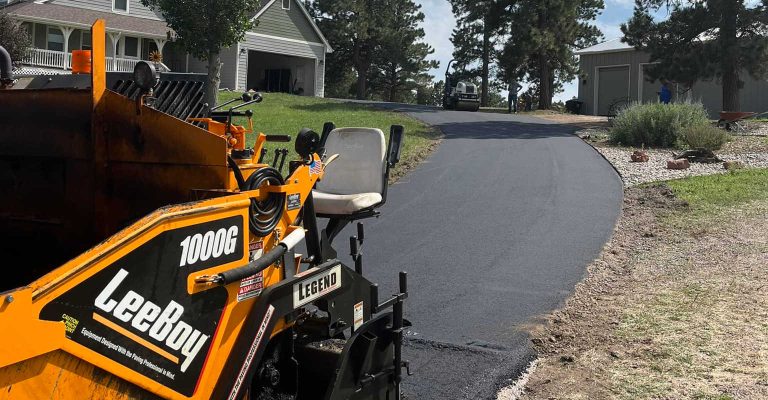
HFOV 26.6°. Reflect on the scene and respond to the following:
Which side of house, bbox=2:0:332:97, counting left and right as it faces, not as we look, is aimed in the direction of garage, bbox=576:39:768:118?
left

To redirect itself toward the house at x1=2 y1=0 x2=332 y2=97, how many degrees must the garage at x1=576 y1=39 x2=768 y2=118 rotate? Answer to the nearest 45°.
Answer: approximately 45° to its right

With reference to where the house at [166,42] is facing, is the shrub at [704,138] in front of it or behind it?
in front

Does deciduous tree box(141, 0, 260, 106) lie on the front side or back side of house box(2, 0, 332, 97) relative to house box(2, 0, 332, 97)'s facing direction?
on the front side

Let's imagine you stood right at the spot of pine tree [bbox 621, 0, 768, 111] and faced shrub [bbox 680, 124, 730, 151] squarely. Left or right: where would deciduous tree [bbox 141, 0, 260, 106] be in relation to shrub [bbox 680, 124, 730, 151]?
right

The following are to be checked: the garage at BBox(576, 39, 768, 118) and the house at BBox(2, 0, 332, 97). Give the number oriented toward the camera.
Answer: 2

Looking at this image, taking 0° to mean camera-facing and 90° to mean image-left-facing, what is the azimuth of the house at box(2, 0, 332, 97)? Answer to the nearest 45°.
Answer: approximately 0°

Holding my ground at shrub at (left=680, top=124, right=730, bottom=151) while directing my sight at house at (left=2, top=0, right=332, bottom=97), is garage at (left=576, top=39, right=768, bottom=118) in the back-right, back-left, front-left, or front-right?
front-right

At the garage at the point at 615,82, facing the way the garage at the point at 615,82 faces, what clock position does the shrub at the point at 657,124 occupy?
The shrub is roughly at 12 o'clock from the garage.

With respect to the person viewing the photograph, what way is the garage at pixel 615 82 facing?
facing the viewer
